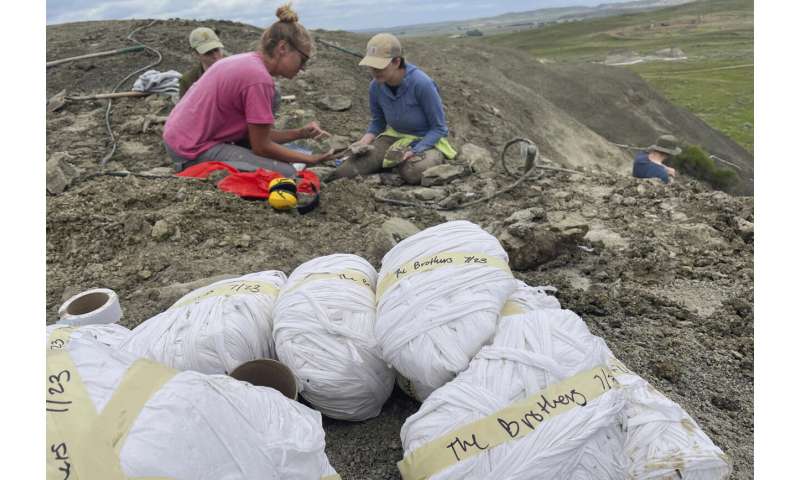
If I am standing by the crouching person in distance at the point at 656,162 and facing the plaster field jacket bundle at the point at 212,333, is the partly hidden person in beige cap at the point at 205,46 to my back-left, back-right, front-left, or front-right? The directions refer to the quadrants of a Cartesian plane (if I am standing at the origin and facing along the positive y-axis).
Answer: front-right

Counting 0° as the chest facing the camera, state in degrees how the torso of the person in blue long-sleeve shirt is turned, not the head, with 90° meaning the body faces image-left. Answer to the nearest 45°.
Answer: approximately 45°

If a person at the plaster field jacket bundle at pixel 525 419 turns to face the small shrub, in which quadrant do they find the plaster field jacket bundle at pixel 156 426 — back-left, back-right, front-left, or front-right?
back-left

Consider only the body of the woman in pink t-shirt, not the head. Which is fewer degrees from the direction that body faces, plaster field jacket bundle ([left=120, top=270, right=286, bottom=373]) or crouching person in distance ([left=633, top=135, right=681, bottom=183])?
the crouching person in distance

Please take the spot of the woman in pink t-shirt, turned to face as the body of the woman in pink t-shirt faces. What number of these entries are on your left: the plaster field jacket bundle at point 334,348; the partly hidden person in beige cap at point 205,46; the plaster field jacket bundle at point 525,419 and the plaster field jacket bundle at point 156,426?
1

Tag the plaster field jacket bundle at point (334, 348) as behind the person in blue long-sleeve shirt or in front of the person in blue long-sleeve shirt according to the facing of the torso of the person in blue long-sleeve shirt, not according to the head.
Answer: in front

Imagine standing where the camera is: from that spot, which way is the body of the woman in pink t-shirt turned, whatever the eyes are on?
to the viewer's right

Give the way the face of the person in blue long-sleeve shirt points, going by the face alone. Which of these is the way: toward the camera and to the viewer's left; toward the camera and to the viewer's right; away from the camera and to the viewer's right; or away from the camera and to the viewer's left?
toward the camera and to the viewer's left

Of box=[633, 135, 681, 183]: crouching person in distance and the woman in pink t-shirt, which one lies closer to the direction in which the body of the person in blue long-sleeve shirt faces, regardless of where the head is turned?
the woman in pink t-shirt

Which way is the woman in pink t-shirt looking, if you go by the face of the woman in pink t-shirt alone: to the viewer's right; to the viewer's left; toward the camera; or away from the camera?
to the viewer's right

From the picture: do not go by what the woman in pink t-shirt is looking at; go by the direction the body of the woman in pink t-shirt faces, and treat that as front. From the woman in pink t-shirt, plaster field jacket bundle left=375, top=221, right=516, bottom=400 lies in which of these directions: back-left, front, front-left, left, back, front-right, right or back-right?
right
